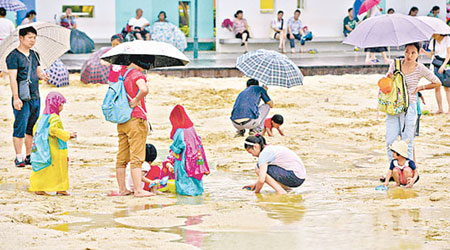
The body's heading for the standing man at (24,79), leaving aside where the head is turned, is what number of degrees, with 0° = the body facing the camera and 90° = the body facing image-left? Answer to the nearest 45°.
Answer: approximately 315°

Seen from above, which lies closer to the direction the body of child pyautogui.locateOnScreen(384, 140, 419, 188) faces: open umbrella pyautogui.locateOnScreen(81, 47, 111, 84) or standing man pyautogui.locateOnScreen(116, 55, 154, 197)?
the standing man

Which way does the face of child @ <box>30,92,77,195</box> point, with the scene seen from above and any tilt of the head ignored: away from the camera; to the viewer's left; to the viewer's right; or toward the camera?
to the viewer's right

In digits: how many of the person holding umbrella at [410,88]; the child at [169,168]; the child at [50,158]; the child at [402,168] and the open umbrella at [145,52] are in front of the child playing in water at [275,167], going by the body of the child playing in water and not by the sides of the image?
3

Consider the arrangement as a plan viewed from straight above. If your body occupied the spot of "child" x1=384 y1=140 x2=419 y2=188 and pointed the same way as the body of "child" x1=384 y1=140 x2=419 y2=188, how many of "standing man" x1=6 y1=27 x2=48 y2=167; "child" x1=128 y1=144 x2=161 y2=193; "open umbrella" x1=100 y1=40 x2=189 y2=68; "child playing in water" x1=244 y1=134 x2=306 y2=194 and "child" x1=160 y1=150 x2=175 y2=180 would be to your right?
5

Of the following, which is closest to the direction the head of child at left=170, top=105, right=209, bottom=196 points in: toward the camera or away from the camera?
away from the camera

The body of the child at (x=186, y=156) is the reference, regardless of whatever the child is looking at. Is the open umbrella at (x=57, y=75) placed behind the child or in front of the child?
in front

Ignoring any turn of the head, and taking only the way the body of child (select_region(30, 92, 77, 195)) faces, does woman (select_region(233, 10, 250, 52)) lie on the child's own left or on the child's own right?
on the child's own left

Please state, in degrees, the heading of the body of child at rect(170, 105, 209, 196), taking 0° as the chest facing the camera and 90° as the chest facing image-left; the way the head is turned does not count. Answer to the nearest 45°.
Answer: approximately 135°

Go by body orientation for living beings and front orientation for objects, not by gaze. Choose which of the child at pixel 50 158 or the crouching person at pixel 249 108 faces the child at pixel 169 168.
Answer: the child at pixel 50 158

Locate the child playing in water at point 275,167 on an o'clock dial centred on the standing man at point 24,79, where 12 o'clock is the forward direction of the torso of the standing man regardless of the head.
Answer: The child playing in water is roughly at 12 o'clock from the standing man.
